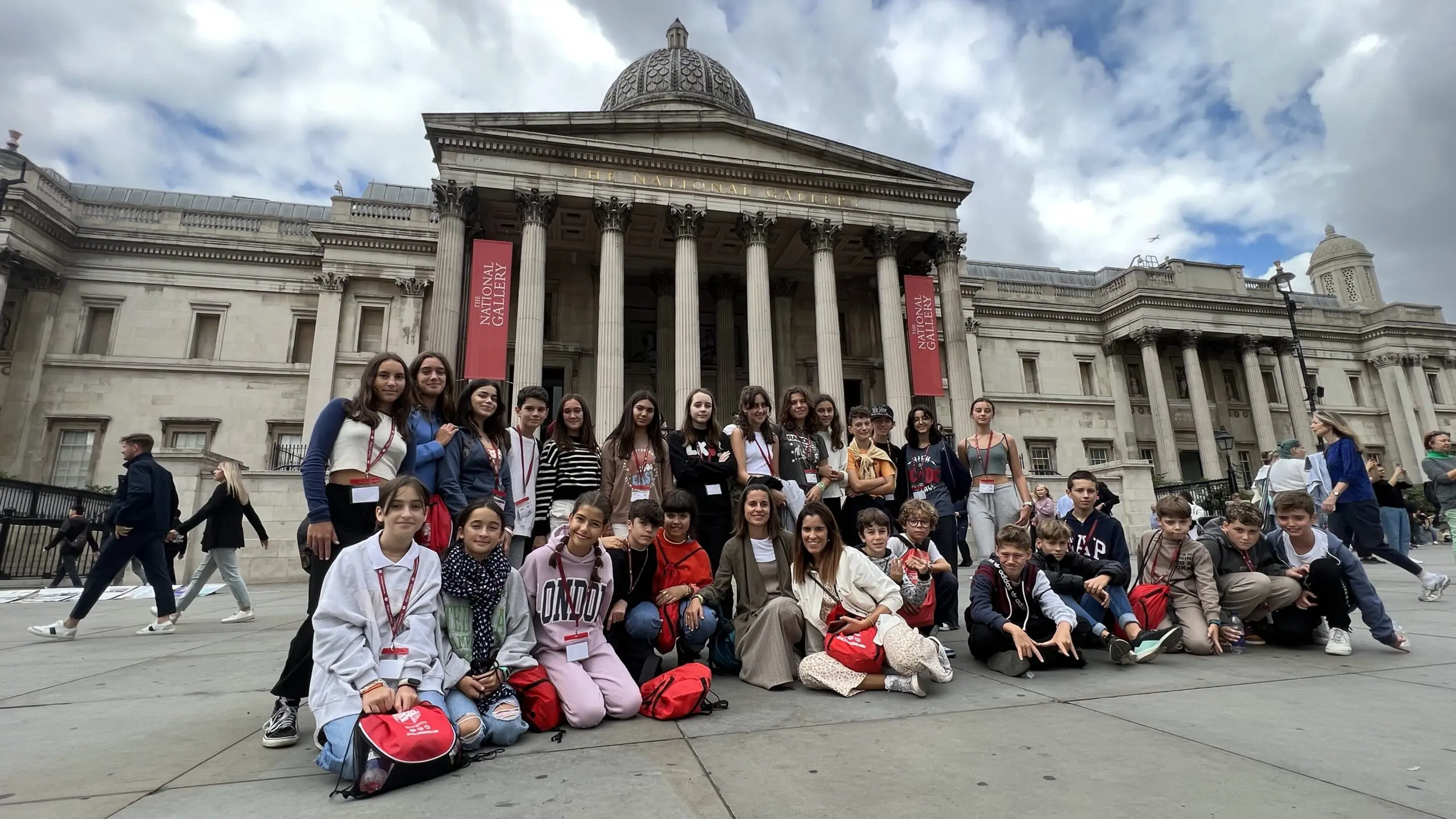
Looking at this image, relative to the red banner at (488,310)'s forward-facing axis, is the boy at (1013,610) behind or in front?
in front

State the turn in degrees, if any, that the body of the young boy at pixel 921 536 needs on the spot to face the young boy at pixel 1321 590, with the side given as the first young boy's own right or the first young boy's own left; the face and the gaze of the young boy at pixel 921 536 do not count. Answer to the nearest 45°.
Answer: approximately 90° to the first young boy's own left

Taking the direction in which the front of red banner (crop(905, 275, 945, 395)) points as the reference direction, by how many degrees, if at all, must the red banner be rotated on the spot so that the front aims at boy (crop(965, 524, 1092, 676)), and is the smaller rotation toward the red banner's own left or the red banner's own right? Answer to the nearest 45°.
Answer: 0° — it already faces them

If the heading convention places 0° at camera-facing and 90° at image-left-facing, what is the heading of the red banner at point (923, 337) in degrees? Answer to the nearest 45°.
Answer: approximately 0°

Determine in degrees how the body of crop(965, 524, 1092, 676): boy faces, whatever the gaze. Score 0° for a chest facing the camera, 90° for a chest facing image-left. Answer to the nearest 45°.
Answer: approximately 0°

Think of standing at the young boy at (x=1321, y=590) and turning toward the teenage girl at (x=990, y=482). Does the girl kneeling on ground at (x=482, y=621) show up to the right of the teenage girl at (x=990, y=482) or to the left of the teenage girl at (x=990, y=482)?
left

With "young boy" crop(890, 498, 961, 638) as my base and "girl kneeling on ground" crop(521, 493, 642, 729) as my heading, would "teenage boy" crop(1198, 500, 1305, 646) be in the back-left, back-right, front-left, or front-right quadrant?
back-left

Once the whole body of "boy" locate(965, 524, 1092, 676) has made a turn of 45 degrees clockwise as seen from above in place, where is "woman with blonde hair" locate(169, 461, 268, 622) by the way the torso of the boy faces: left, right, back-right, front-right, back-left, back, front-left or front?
front-right
